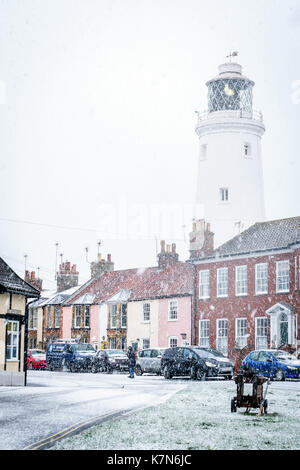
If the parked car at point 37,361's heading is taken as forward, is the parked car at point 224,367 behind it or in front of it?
in front

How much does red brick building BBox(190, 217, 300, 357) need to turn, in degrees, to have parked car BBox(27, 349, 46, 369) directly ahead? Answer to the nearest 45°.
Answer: approximately 45° to its right

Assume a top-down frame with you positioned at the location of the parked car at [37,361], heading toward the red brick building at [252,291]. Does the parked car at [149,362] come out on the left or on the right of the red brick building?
right

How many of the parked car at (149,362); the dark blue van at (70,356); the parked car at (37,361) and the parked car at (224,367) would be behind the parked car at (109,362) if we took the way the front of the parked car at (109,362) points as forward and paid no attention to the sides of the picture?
2

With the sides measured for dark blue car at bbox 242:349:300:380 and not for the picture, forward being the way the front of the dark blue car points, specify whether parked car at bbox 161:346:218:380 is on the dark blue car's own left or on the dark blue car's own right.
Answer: on the dark blue car's own right

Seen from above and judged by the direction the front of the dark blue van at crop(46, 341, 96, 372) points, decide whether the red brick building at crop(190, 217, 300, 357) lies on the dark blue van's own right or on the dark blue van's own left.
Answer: on the dark blue van's own left
